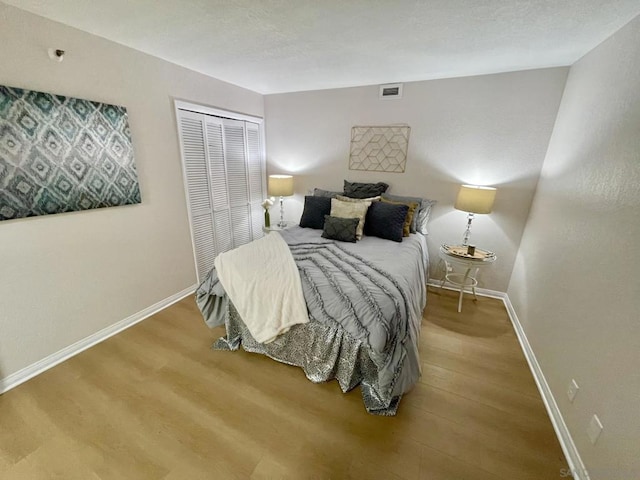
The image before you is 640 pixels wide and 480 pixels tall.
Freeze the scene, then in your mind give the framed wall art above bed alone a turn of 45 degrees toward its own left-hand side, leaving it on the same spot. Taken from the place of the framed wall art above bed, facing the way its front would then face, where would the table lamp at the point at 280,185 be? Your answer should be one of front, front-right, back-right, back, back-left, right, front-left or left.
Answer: back-right

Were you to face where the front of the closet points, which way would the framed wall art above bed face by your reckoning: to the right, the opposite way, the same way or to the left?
to the right

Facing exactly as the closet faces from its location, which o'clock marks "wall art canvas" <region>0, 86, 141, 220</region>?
The wall art canvas is roughly at 3 o'clock from the closet.

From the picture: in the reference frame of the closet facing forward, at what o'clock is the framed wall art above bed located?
The framed wall art above bed is roughly at 11 o'clock from the closet.

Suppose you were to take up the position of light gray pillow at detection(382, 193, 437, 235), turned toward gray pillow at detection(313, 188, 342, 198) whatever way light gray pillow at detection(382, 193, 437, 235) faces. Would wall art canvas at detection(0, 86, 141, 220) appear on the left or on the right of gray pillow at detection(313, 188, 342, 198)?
left

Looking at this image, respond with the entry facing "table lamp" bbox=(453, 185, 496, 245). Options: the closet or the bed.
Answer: the closet

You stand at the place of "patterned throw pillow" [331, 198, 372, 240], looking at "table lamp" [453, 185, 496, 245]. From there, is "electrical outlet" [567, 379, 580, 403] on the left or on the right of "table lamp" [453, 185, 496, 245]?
right

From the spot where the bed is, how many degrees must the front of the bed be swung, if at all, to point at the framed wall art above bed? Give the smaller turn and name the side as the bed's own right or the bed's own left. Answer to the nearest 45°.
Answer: approximately 135° to the bed's own right

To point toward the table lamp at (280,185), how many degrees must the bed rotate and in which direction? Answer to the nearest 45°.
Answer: approximately 135° to its right

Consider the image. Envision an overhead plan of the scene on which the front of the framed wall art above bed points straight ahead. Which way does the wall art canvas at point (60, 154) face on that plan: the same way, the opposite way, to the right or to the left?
to the left

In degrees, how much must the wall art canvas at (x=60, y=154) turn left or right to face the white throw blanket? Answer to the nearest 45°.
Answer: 0° — it already faces it

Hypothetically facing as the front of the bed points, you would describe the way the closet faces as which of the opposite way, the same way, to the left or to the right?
to the left
